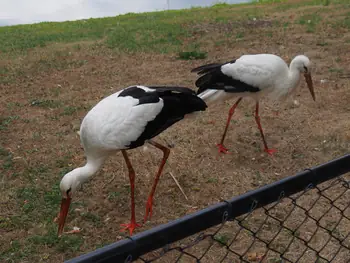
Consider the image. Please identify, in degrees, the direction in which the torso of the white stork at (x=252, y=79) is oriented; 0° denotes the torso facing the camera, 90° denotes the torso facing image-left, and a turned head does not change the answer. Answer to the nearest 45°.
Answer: approximately 270°

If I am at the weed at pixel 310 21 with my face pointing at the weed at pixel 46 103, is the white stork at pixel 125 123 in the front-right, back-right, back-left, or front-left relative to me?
front-left

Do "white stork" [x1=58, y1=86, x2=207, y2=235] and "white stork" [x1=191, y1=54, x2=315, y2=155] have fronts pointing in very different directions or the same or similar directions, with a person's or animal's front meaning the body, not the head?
very different directions

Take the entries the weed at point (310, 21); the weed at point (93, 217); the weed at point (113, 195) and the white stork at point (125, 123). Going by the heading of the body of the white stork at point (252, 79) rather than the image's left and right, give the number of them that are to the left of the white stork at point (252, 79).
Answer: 1

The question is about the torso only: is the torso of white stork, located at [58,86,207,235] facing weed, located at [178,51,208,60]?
no

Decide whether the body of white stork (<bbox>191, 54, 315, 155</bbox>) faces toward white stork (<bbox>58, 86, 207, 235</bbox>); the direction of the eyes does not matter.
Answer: no

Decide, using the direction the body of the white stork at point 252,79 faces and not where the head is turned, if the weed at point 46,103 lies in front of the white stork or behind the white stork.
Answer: behind

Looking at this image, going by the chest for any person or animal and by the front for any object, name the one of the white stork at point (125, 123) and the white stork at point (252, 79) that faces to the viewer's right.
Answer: the white stork at point (252, 79)

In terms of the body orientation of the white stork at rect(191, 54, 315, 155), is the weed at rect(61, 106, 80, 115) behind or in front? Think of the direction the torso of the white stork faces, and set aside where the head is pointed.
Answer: behind

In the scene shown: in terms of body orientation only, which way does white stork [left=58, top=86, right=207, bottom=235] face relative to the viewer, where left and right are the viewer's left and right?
facing to the left of the viewer

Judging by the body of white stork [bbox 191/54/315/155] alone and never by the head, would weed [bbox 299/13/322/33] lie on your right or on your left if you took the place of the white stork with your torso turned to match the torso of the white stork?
on your left

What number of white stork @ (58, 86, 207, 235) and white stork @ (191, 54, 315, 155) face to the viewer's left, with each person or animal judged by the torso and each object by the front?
1

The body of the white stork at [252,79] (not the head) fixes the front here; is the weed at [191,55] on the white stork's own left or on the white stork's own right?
on the white stork's own left

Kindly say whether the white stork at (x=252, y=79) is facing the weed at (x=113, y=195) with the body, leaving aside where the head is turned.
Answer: no
